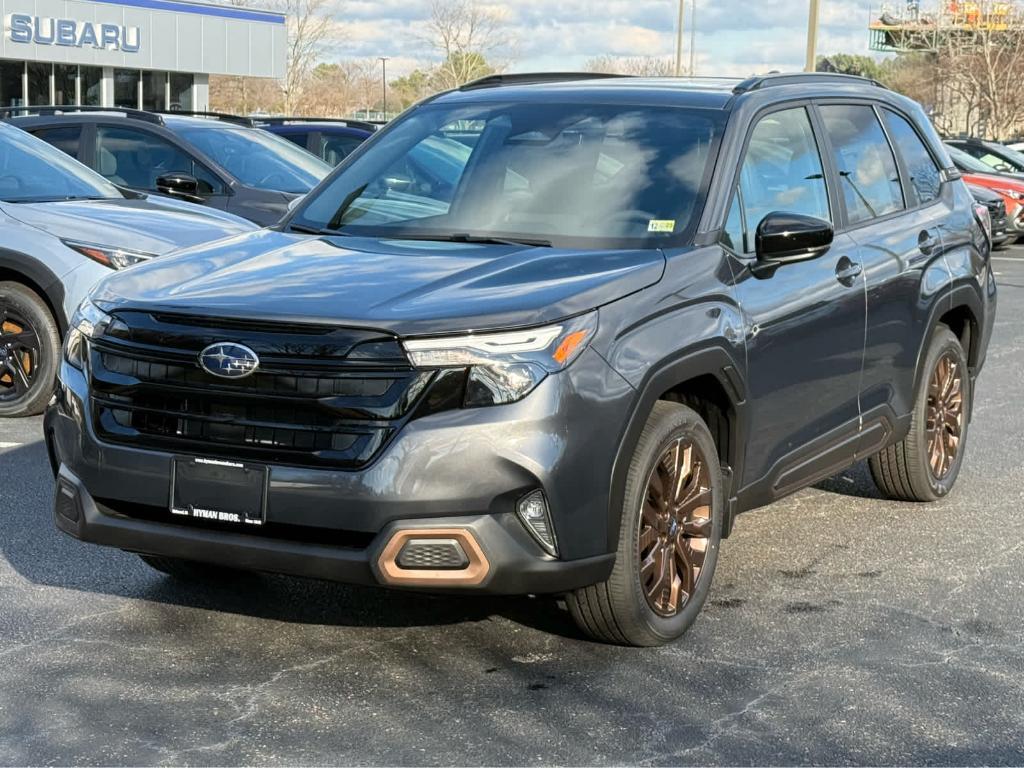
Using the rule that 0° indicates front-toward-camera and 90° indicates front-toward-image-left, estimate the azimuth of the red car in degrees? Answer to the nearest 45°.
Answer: approximately 315°

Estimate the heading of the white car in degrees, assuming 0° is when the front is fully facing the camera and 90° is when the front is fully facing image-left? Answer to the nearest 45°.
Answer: approximately 315°

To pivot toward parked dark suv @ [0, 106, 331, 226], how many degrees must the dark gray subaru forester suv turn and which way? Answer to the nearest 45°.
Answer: approximately 135° to its right

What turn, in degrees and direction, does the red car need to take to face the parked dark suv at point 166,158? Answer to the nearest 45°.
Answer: approximately 90° to its right

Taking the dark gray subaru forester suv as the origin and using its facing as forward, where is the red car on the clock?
The red car is roughly at 5 o'clock from the dark gray subaru forester suv.

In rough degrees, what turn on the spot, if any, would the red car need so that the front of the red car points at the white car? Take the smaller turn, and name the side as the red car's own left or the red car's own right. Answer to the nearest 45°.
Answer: approximately 45° to the red car's own right

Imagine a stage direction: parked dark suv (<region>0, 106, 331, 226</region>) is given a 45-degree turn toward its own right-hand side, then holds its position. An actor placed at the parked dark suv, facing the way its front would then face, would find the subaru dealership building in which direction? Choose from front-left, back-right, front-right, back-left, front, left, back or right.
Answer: back

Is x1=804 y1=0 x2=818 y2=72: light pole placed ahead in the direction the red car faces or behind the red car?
behind

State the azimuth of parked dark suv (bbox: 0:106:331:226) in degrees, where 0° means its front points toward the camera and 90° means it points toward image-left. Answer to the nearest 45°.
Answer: approximately 315°

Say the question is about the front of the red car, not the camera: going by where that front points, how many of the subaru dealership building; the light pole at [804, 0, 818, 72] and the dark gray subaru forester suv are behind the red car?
2

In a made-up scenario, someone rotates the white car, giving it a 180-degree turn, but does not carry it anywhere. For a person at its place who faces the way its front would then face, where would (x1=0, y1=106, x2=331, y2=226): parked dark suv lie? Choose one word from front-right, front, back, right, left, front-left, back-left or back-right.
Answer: front-right
